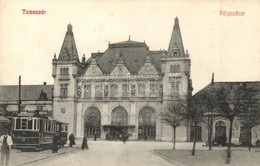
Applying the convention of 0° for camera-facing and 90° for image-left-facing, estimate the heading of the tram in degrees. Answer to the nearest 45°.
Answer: approximately 45°

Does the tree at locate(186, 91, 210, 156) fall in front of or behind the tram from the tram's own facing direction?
behind
